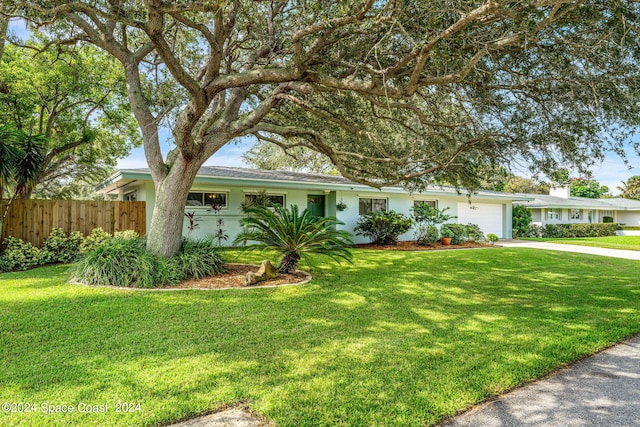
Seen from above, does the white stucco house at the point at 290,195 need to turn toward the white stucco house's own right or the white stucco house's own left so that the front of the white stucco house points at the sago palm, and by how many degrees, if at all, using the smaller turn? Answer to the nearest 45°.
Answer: approximately 45° to the white stucco house's own right

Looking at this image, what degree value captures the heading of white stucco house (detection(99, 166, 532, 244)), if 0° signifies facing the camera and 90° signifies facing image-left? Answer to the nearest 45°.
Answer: approximately 315°

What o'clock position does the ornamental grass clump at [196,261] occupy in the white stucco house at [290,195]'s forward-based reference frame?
The ornamental grass clump is roughly at 2 o'clock from the white stucco house.

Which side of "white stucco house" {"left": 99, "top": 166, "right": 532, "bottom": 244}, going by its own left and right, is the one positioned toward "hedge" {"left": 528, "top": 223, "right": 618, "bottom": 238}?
left

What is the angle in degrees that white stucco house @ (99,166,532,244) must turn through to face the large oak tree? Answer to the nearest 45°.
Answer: approximately 45° to its right

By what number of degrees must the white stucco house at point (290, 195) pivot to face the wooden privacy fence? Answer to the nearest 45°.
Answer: approximately 90° to its right

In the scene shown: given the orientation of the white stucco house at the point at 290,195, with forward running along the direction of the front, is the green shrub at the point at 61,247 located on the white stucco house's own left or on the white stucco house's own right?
on the white stucco house's own right

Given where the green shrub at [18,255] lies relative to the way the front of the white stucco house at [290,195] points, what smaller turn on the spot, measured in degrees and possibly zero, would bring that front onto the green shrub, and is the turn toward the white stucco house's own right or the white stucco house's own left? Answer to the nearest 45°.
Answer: approximately 90° to the white stucco house's own right

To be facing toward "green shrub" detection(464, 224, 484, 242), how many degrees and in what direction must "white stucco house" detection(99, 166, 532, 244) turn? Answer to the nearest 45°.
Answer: approximately 45° to its left

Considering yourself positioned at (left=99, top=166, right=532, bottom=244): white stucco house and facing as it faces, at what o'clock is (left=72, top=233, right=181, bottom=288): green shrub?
The green shrub is roughly at 2 o'clock from the white stucco house.
